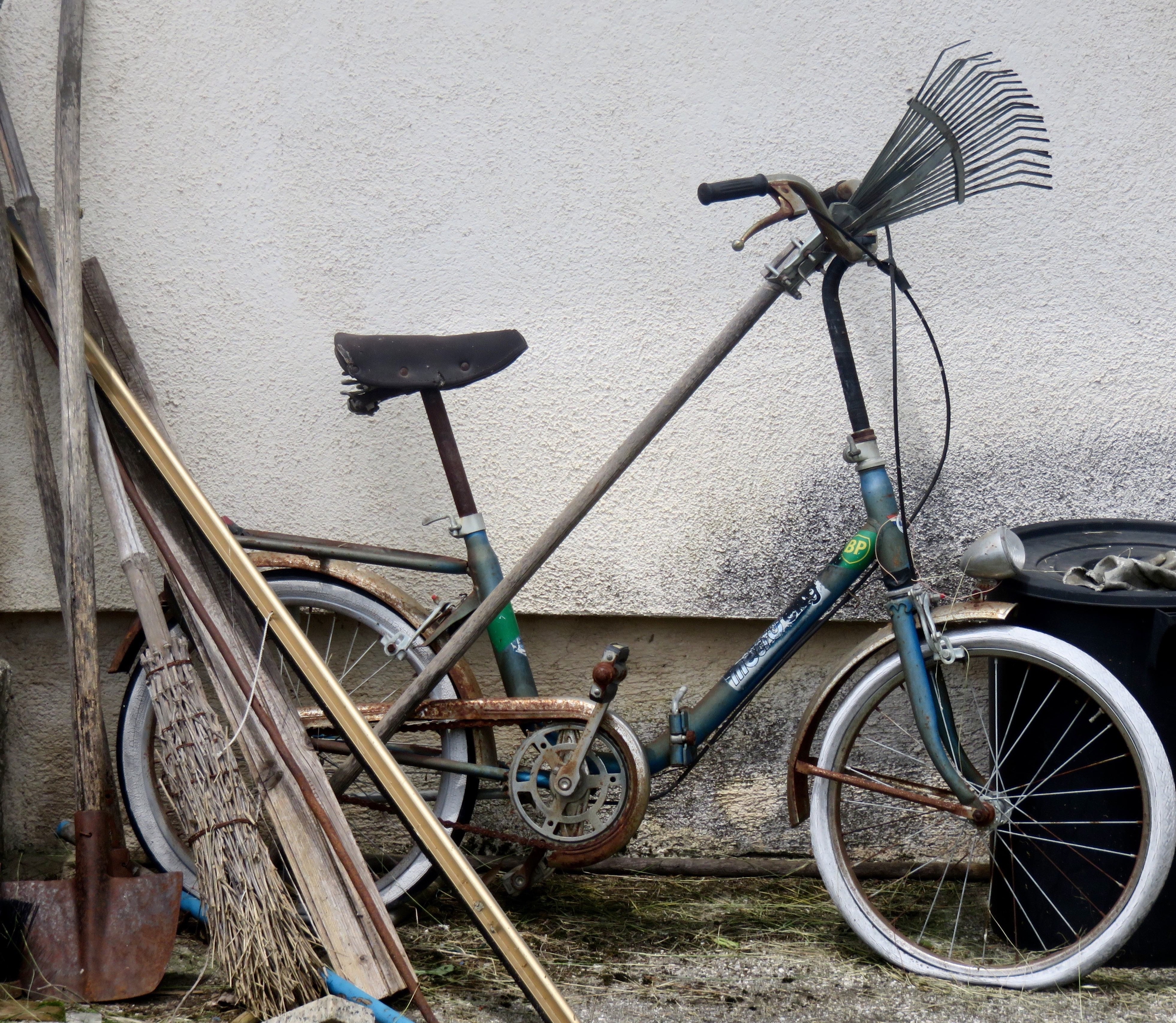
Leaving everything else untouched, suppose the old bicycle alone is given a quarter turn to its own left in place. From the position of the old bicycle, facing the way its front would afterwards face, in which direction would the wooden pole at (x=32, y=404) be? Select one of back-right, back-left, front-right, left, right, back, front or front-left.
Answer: left

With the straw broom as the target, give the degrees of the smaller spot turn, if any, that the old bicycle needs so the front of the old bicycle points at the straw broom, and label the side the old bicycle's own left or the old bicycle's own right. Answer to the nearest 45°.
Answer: approximately 180°

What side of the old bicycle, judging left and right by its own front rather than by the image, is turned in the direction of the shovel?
back

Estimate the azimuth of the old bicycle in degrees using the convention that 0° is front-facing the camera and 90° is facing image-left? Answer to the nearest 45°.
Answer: approximately 270°

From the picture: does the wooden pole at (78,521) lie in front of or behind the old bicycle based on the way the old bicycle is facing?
behind

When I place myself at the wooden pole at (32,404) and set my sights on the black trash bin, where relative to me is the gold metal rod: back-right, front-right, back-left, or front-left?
front-right
